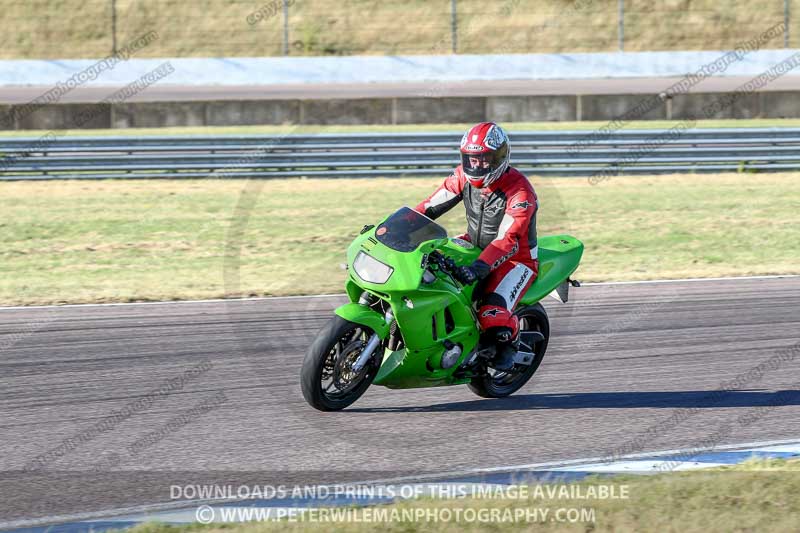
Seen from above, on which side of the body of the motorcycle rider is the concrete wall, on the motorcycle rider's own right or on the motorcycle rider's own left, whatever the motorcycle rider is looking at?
on the motorcycle rider's own right

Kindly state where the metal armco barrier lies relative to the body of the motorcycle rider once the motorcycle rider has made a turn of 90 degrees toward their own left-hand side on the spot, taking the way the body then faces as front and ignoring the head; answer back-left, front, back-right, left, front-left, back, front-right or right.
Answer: back-left

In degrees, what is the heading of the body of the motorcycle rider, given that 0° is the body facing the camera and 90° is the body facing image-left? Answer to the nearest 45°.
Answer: approximately 45°

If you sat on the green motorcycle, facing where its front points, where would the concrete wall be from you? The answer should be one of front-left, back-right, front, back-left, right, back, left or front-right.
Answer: back-right

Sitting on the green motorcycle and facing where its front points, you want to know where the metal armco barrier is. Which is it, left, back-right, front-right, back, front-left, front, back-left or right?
back-right
